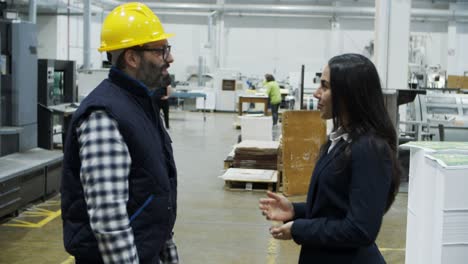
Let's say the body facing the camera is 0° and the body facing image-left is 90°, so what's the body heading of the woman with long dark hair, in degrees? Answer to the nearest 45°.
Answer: approximately 90°

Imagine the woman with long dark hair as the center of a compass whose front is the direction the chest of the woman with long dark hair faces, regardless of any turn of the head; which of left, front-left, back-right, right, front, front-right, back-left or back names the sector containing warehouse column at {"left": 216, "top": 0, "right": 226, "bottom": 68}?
right

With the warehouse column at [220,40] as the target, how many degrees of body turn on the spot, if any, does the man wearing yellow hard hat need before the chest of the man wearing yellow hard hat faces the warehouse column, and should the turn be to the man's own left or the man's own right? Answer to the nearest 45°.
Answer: approximately 90° to the man's own left

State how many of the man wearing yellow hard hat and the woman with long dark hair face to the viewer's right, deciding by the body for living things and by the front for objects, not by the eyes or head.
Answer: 1

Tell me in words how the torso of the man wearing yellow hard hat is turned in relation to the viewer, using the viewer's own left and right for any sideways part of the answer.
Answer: facing to the right of the viewer

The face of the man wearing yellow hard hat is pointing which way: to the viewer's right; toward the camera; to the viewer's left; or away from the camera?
to the viewer's right

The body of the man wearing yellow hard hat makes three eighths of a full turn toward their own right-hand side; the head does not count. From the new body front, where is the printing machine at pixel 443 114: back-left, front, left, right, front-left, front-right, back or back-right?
back

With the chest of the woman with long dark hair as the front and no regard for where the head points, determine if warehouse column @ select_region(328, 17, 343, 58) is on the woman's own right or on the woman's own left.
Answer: on the woman's own right

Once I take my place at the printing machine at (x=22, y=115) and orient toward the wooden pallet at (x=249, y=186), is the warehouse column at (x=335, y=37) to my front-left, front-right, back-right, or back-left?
front-left

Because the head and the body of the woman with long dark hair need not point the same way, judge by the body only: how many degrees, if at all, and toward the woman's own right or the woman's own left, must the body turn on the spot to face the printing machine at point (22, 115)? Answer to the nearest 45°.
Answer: approximately 45° to the woman's own right

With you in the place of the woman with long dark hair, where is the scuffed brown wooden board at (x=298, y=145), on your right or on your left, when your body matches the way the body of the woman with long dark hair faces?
on your right

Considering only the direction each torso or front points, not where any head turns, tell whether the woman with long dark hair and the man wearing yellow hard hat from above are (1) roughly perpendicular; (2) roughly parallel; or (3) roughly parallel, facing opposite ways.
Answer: roughly parallel, facing opposite ways

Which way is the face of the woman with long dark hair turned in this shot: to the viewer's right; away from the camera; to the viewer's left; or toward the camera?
to the viewer's left
